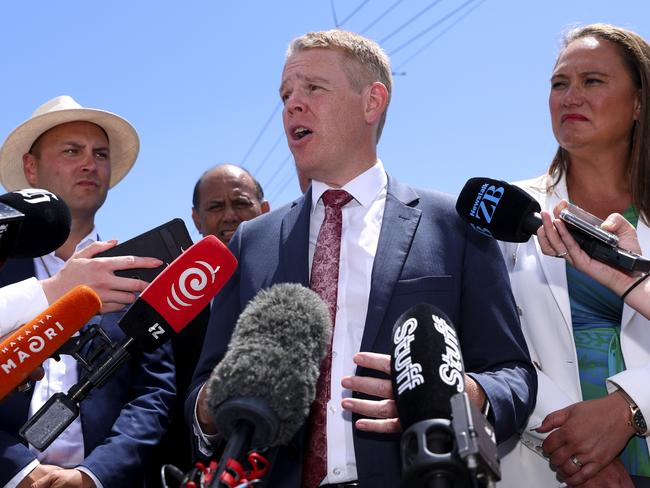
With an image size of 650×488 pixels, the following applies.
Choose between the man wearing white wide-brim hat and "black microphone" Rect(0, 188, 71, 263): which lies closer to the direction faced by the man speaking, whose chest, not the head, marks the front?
the black microphone

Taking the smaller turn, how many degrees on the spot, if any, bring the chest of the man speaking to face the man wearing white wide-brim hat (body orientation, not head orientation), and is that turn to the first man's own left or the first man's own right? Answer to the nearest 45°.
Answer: approximately 90° to the first man's own right

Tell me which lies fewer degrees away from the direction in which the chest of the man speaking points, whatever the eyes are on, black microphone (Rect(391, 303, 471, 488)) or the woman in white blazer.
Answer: the black microphone

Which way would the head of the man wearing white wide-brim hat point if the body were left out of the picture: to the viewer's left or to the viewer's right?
to the viewer's right

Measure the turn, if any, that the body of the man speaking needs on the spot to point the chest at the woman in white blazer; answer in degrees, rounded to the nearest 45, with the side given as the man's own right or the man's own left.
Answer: approximately 135° to the man's own left

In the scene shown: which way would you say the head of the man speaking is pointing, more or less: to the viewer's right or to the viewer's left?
to the viewer's left

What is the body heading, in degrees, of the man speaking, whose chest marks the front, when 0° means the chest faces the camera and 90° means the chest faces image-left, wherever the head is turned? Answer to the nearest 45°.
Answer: approximately 45°
